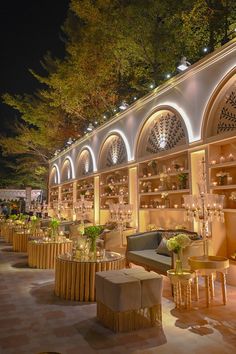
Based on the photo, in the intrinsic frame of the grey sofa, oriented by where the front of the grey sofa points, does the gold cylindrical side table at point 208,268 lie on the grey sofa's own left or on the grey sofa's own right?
on the grey sofa's own left

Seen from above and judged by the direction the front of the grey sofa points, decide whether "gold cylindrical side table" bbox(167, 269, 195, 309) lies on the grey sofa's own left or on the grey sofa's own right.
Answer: on the grey sofa's own left

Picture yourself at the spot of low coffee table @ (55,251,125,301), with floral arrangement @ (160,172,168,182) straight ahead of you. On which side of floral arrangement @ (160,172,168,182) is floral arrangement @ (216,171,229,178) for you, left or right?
right

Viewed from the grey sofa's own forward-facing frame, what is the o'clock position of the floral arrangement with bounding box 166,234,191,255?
The floral arrangement is roughly at 10 o'clock from the grey sofa.

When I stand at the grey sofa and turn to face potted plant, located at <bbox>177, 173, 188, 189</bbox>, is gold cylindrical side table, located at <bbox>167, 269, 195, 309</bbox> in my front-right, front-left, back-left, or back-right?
back-right

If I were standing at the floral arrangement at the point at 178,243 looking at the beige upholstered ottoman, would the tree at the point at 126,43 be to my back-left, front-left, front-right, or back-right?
back-right

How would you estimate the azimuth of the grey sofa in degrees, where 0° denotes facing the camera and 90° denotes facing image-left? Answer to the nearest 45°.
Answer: approximately 45°

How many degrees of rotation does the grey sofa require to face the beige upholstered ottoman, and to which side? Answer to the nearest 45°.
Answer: approximately 45° to its left
